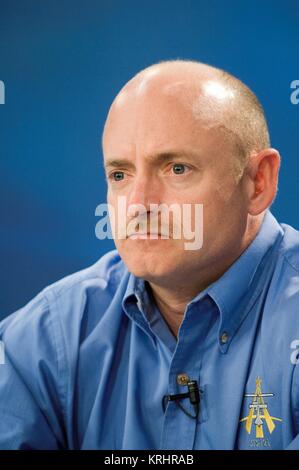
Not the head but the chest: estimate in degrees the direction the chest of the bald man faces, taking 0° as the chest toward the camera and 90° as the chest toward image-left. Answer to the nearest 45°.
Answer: approximately 45°
